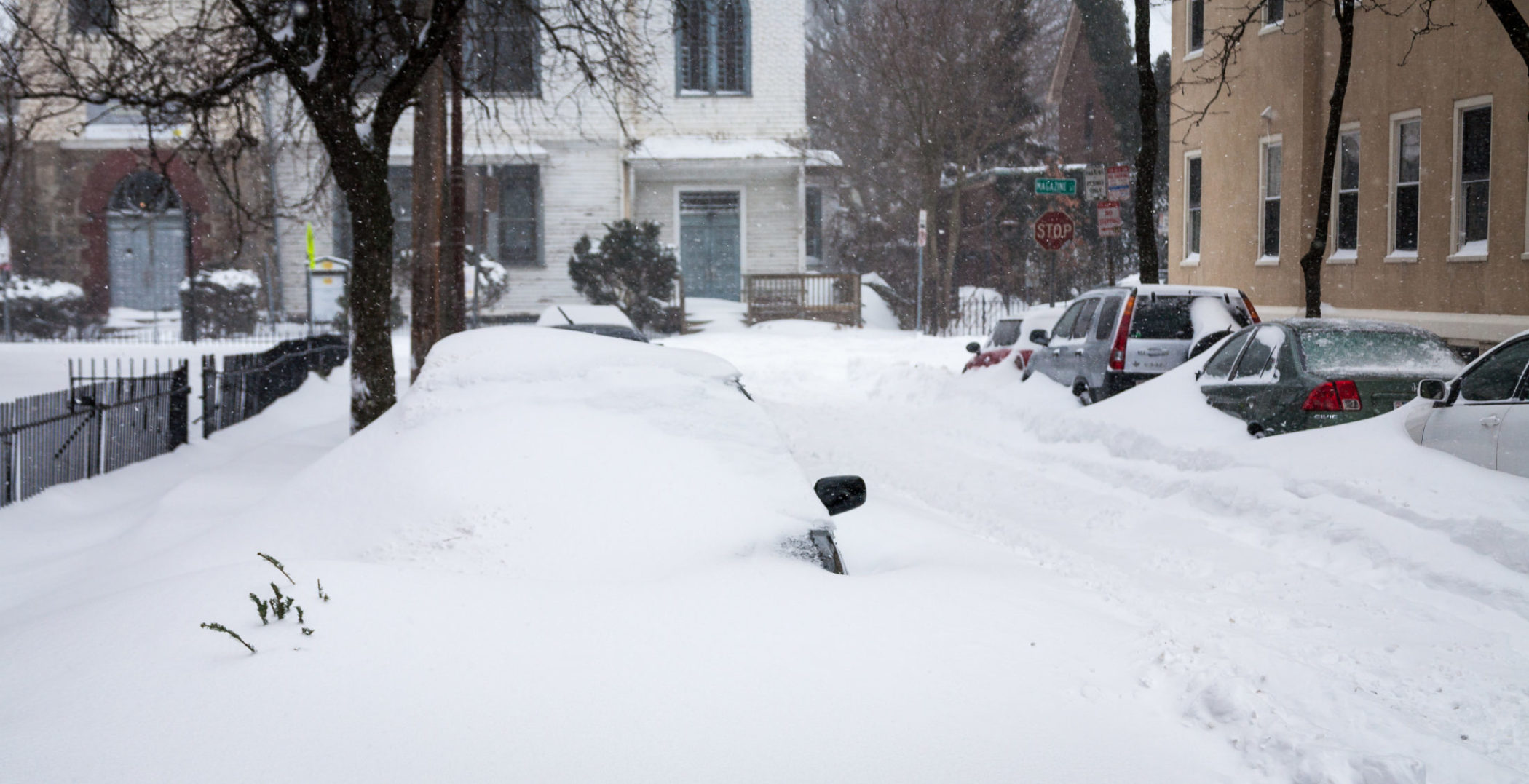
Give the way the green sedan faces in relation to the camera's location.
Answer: facing away from the viewer and to the left of the viewer

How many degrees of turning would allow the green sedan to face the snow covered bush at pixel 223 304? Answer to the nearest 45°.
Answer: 0° — it already faces it

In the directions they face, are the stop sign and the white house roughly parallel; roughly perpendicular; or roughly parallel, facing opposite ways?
roughly parallel

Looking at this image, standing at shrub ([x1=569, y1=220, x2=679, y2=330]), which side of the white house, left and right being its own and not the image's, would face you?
front

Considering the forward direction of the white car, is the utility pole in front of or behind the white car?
in front

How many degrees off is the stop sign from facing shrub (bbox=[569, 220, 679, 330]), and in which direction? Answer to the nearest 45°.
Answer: approximately 135° to its right

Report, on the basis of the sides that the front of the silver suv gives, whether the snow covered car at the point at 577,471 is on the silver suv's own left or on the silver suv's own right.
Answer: on the silver suv's own left

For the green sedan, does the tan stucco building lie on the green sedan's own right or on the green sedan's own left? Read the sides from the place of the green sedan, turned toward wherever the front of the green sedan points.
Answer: on the green sedan's own right

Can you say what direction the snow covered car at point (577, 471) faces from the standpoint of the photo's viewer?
facing the viewer

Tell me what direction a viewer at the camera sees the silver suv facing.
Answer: facing away from the viewer and to the left of the viewer

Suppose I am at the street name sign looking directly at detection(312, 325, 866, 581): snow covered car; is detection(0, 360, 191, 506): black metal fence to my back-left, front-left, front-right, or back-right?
front-right

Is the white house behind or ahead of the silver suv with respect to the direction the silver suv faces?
ahead
